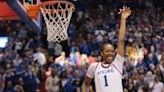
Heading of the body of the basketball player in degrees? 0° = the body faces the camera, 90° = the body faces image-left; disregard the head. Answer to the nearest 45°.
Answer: approximately 0°
